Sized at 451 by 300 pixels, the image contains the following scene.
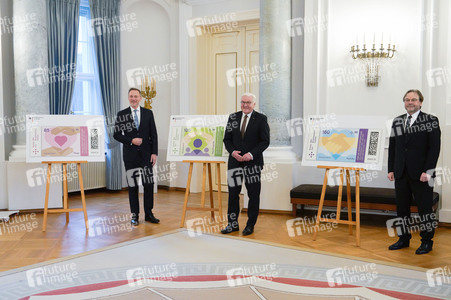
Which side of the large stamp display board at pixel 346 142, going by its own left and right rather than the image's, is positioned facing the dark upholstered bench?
back

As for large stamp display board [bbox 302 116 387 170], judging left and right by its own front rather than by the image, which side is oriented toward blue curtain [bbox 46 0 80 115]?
right

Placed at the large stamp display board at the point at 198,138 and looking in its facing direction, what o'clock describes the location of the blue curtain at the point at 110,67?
The blue curtain is roughly at 5 o'clock from the large stamp display board.

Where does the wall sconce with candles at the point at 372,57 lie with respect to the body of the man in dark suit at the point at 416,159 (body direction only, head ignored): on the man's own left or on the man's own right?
on the man's own right

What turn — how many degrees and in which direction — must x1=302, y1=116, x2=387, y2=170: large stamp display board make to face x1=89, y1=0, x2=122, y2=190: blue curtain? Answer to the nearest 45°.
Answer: approximately 135° to its right

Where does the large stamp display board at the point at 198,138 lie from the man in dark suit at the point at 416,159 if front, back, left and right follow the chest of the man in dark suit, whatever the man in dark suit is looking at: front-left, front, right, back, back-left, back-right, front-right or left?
front-right

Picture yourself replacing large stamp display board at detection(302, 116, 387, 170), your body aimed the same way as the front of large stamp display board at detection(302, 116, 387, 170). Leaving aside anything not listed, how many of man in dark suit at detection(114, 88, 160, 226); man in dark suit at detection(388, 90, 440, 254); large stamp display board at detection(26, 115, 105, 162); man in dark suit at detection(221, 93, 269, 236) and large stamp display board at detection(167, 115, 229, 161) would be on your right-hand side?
4
